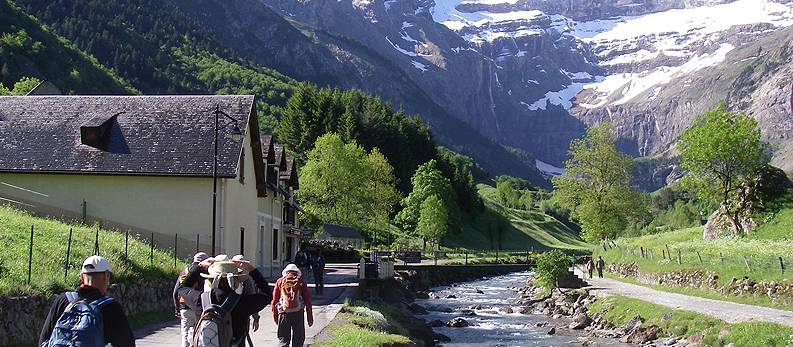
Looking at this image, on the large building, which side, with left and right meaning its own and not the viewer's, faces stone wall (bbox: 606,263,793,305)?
front

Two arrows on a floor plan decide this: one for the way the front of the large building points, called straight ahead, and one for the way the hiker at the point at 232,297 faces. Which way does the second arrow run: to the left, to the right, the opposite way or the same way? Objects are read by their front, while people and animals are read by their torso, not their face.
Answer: to the left

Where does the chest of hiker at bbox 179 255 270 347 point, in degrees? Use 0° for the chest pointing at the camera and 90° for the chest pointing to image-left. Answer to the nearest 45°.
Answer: approximately 180°

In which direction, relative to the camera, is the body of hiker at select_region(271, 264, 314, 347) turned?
away from the camera

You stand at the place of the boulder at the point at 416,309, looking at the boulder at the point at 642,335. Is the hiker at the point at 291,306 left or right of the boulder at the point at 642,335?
right

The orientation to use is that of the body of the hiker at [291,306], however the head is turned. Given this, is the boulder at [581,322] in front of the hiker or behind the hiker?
in front

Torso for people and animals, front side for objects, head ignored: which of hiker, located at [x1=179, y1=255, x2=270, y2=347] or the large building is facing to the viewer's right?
the large building

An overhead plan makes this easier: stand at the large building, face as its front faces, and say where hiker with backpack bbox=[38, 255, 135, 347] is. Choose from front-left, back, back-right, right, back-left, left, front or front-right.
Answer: right

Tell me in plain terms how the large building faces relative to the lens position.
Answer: facing to the right of the viewer

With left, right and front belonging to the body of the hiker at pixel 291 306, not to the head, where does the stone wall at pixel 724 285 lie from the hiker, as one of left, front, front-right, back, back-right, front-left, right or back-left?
front-right

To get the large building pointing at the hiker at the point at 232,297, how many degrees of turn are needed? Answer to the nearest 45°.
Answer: approximately 90° to its right

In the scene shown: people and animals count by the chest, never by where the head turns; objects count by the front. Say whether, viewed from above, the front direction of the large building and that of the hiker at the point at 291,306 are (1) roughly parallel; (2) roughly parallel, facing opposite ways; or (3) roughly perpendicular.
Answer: roughly perpendicular

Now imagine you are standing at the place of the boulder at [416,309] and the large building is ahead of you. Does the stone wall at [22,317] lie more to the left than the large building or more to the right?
left
